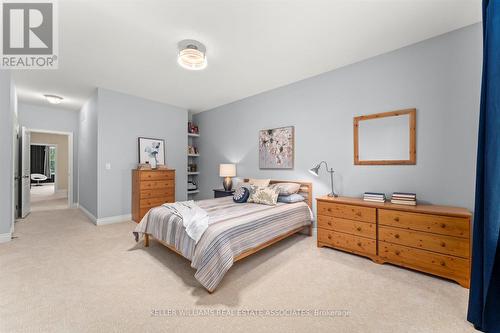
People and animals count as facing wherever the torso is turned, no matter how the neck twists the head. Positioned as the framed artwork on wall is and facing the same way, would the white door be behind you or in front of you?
in front

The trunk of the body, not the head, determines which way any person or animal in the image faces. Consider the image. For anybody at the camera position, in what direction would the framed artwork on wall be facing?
facing the viewer and to the left of the viewer

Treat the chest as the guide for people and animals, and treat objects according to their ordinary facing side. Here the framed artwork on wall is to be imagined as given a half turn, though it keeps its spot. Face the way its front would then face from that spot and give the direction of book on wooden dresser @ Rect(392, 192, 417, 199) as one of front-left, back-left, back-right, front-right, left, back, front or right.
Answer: right

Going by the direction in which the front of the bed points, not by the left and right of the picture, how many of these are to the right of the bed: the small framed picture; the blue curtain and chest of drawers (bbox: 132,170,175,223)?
2

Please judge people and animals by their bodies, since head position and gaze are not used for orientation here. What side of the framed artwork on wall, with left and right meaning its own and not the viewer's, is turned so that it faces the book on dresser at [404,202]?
left

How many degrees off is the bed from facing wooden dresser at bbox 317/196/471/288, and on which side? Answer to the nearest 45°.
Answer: approximately 135° to its left

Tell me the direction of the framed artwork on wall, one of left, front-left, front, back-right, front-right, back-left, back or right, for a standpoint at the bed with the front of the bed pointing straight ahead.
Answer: back

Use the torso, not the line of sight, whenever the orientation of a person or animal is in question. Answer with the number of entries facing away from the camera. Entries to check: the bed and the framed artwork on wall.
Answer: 0

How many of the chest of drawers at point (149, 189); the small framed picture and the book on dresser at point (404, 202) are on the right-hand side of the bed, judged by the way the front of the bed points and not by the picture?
2

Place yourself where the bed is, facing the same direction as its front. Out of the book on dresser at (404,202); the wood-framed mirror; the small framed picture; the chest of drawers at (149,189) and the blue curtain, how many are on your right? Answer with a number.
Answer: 2

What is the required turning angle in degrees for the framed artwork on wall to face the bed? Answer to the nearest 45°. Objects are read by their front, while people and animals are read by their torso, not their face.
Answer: approximately 45° to its left

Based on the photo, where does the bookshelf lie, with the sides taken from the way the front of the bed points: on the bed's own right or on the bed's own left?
on the bed's own right

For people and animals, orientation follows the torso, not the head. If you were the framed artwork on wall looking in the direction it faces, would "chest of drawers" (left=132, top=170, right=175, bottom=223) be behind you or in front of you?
in front

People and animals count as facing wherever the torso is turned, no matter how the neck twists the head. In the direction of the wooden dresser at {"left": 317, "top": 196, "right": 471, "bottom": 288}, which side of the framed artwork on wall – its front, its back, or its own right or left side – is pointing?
left

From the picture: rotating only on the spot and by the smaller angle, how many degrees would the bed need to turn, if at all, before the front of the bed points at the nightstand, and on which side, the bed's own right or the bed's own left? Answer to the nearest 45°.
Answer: approximately 135° to the bed's own right

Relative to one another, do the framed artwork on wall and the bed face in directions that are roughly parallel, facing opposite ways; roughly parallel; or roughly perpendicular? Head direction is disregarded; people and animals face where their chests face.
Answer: roughly parallel

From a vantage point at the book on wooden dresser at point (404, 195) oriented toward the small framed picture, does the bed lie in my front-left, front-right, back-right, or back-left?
front-left
